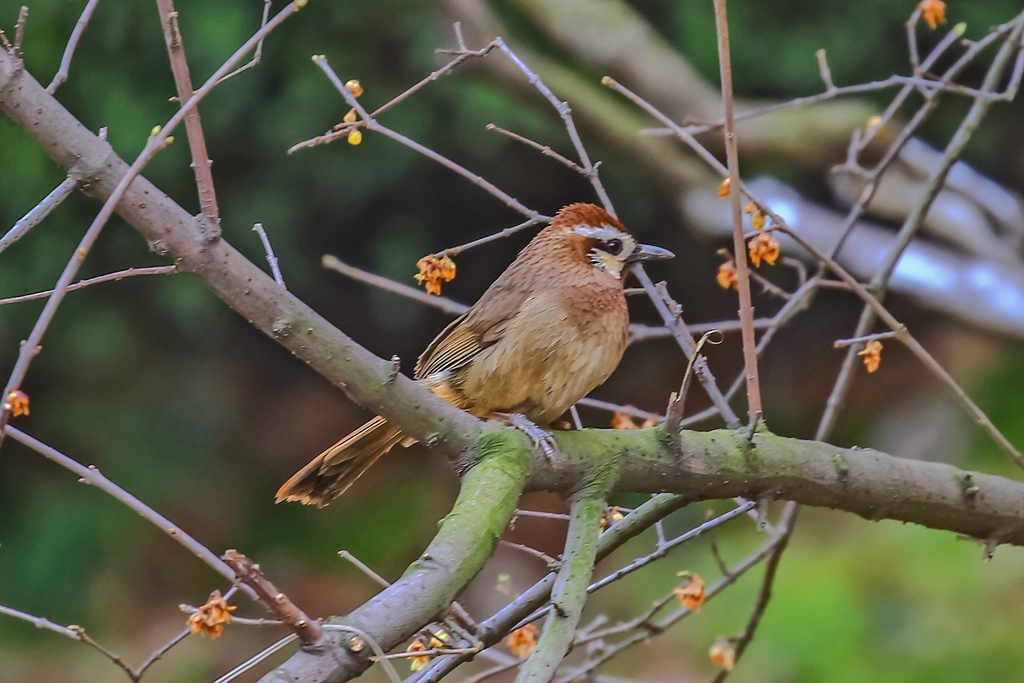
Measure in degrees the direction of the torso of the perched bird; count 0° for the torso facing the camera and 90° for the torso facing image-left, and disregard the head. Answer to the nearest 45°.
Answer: approximately 270°
